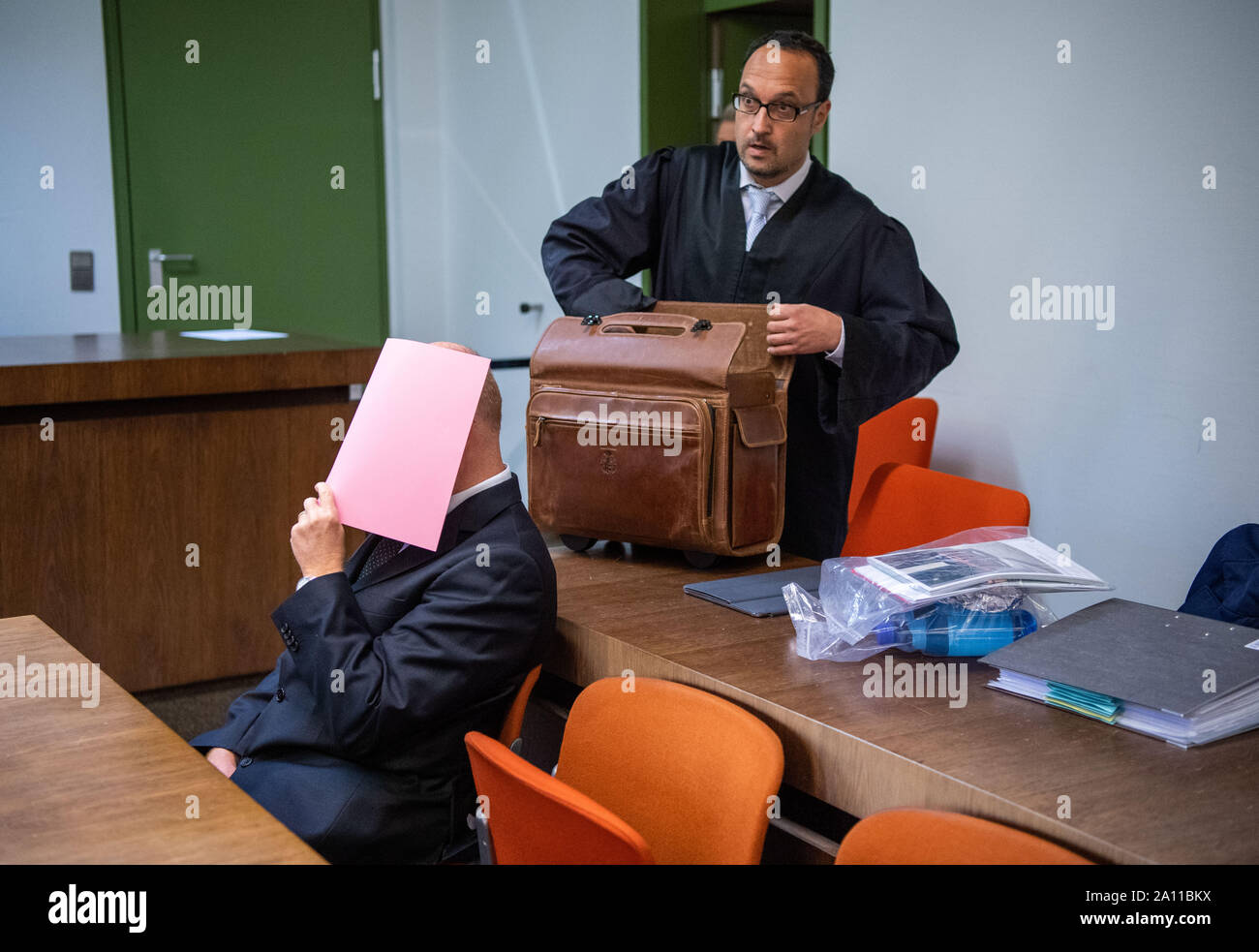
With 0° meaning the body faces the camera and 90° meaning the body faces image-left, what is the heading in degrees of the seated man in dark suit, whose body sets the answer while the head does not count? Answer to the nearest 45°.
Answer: approximately 45°

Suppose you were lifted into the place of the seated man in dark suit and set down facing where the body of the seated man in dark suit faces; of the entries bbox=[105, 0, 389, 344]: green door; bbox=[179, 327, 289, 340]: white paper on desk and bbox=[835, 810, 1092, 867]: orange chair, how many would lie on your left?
1

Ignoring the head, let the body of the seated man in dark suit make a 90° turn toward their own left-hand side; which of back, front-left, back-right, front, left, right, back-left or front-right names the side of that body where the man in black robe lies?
left

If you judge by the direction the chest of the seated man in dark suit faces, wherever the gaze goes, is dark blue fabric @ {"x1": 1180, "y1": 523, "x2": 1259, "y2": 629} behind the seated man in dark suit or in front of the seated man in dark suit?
behind

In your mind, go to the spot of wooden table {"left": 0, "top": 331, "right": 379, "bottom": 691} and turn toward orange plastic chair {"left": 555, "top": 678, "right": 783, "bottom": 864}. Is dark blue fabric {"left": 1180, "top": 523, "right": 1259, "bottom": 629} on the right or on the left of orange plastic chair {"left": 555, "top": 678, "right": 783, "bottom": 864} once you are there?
left
